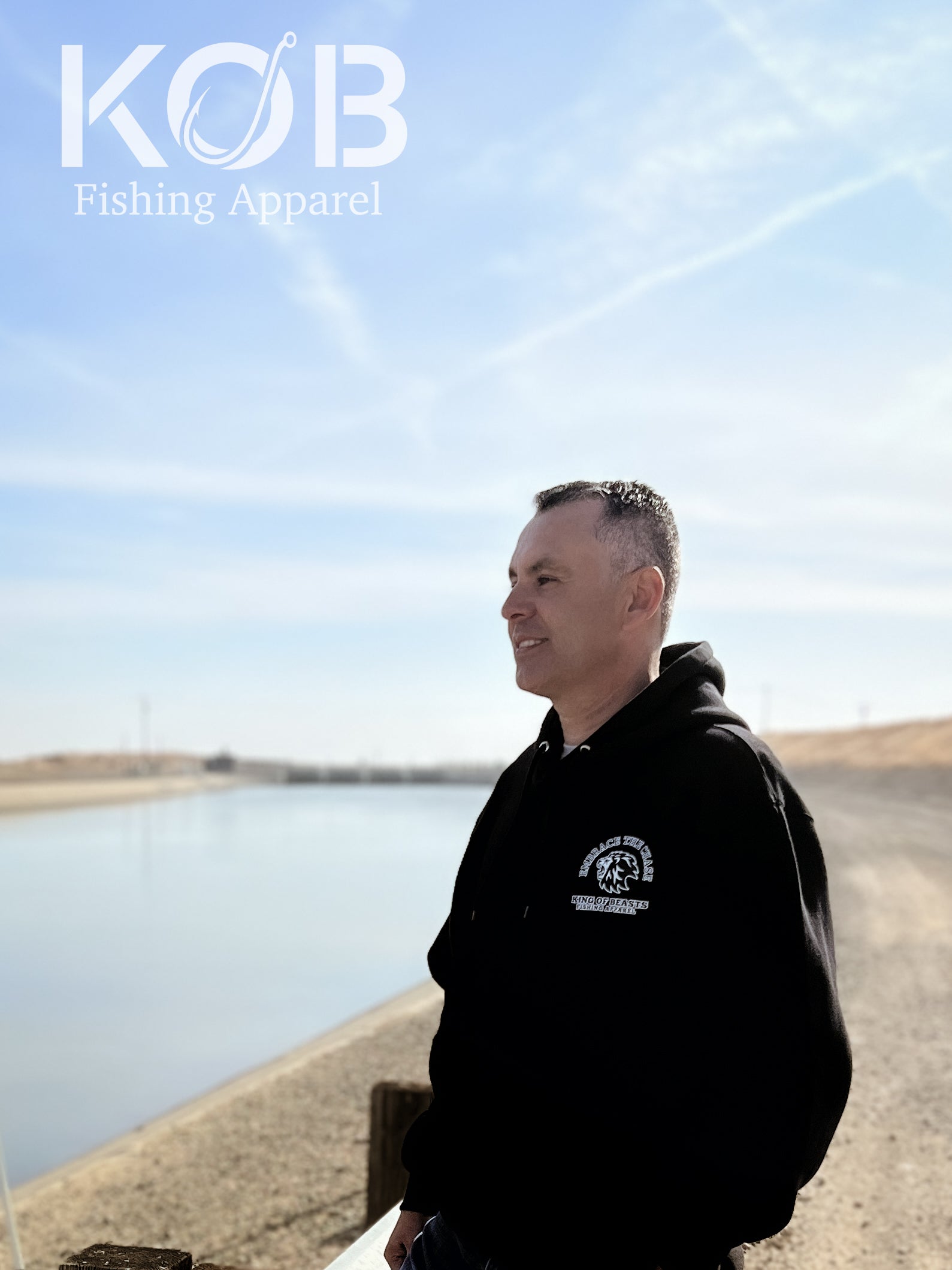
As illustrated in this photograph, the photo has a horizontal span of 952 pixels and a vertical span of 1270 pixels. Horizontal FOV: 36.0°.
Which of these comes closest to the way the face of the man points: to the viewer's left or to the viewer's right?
to the viewer's left

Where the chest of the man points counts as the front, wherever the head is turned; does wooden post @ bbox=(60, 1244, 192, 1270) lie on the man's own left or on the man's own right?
on the man's own right

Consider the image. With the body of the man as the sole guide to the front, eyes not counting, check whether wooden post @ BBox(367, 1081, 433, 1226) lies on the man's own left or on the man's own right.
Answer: on the man's own right
